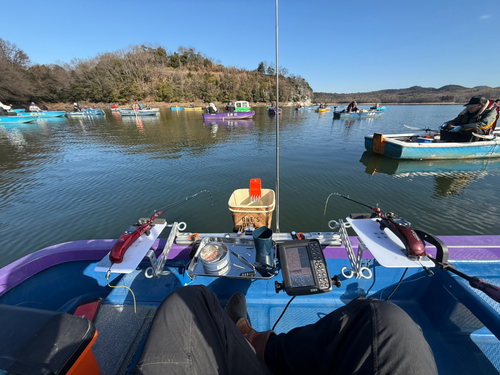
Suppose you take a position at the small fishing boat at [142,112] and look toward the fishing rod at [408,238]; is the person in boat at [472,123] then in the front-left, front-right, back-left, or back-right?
front-left

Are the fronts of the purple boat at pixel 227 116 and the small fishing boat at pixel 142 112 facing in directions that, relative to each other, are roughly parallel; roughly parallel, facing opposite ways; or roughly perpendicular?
roughly parallel

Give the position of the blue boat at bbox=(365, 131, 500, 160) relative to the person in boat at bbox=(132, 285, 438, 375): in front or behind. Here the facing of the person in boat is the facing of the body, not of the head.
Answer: in front

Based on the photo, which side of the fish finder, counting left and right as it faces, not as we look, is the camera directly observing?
front

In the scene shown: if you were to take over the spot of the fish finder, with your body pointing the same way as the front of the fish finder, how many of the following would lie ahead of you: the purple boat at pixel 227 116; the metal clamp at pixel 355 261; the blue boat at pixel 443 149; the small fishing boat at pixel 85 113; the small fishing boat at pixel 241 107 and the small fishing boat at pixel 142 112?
0

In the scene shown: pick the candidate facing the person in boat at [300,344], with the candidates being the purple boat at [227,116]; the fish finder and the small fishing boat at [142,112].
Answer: the fish finder

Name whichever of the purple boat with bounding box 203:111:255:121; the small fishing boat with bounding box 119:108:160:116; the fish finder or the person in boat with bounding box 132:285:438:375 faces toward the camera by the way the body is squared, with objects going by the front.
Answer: the fish finder

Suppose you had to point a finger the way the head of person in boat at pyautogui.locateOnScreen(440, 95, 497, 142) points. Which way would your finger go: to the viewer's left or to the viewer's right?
to the viewer's left

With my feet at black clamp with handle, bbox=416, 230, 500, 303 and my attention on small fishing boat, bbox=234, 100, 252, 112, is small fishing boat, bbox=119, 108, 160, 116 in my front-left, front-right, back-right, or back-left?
front-left

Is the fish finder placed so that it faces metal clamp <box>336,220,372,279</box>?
no

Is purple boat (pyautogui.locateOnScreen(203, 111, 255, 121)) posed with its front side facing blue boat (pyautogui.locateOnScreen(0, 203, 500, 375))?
no

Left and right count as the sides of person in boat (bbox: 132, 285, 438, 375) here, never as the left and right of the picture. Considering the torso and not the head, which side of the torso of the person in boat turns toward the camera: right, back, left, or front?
back

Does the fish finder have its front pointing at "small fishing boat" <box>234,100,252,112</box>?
no

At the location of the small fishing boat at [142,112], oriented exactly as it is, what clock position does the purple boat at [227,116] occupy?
The purple boat is roughly at 2 o'clock from the small fishing boat.
